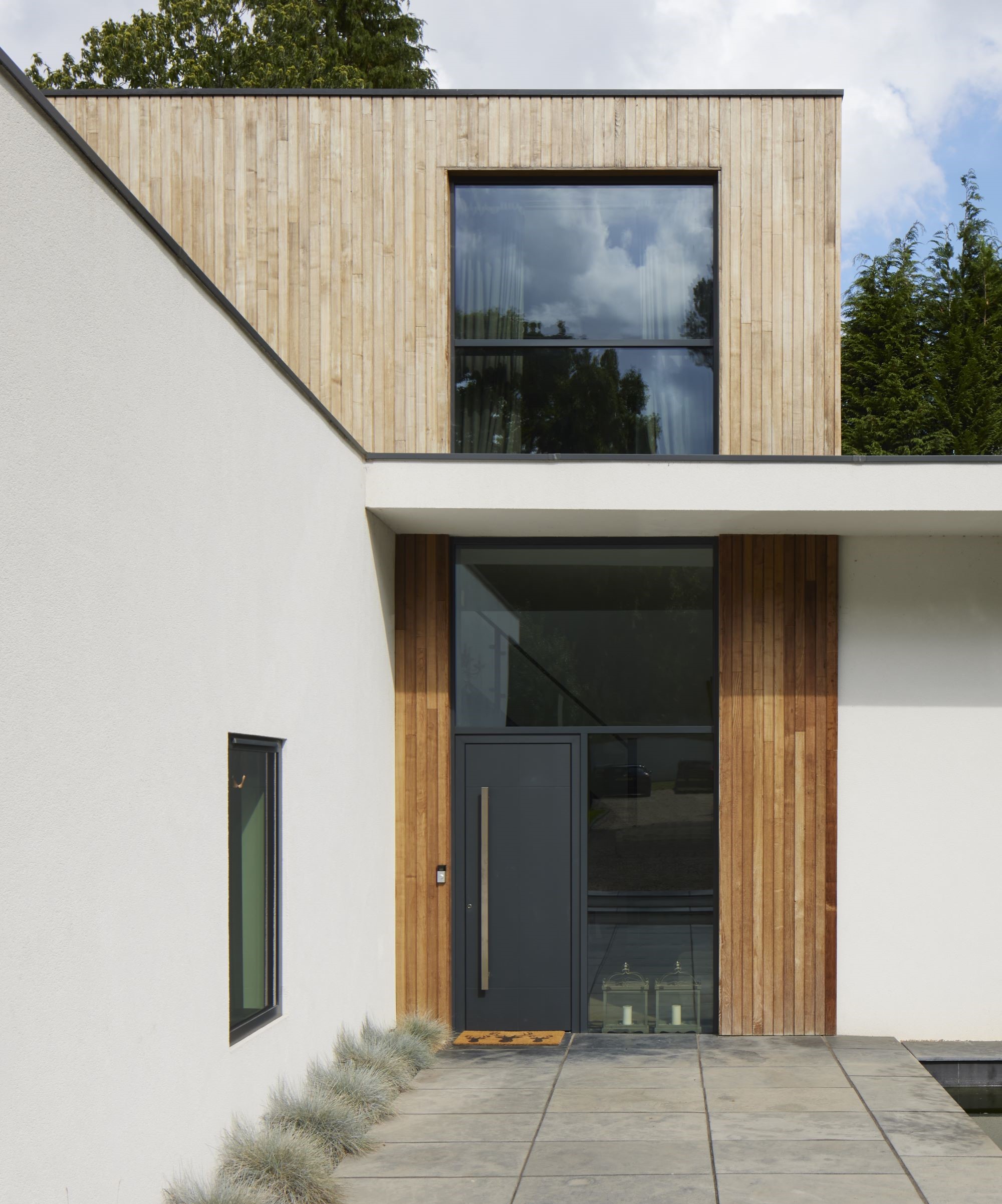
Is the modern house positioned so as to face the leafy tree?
no

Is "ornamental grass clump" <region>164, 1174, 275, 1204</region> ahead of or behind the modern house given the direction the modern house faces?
ahead

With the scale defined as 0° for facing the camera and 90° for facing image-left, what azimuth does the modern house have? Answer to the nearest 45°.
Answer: approximately 0°
